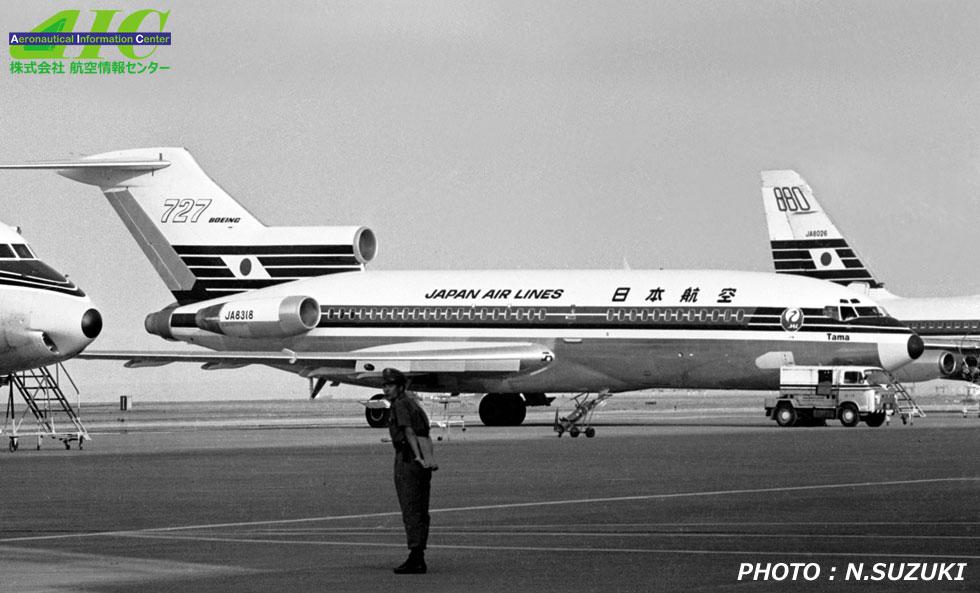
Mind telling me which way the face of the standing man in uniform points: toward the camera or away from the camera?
toward the camera

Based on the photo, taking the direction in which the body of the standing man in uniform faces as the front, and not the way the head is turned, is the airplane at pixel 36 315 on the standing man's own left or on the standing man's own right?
on the standing man's own right
